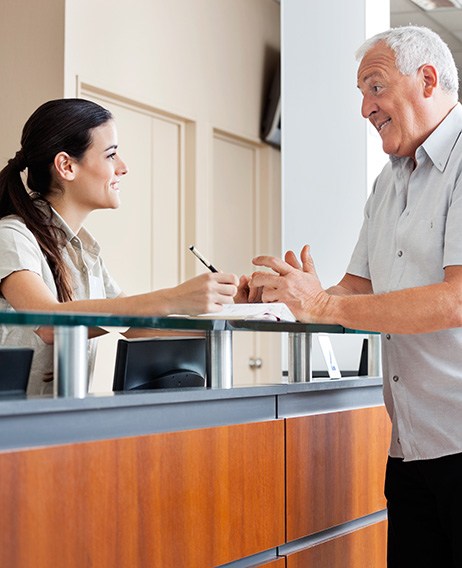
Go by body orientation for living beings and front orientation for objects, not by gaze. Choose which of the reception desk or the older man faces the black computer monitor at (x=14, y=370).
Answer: the older man

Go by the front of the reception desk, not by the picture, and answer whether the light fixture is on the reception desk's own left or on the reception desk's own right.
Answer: on the reception desk's own left

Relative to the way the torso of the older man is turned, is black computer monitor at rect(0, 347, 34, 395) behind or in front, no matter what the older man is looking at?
in front

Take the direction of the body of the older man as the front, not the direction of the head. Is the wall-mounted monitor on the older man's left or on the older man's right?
on the older man's right

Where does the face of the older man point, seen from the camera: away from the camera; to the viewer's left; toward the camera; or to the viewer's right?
to the viewer's left

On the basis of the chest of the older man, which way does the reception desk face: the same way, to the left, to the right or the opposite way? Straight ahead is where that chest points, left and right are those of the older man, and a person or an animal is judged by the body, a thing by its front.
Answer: to the left

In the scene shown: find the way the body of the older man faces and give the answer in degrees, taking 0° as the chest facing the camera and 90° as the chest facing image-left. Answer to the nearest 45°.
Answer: approximately 45°

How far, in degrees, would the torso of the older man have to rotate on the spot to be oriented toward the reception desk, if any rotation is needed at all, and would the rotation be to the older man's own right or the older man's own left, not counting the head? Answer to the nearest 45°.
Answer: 0° — they already face it

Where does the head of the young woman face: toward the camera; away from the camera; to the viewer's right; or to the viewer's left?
to the viewer's right

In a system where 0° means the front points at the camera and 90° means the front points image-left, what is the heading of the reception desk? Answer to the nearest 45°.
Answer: approximately 315°

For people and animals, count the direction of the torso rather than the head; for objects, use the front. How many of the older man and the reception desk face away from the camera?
0

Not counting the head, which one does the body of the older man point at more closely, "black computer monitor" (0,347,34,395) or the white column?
the black computer monitor

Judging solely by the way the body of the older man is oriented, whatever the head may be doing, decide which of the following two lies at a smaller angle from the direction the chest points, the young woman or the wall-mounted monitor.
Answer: the young woman

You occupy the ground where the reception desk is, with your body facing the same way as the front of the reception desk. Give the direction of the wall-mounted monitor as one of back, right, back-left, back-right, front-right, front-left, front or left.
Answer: back-left

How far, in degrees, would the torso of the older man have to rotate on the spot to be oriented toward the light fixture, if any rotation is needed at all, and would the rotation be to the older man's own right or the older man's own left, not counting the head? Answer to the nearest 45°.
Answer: approximately 135° to the older man's own right
